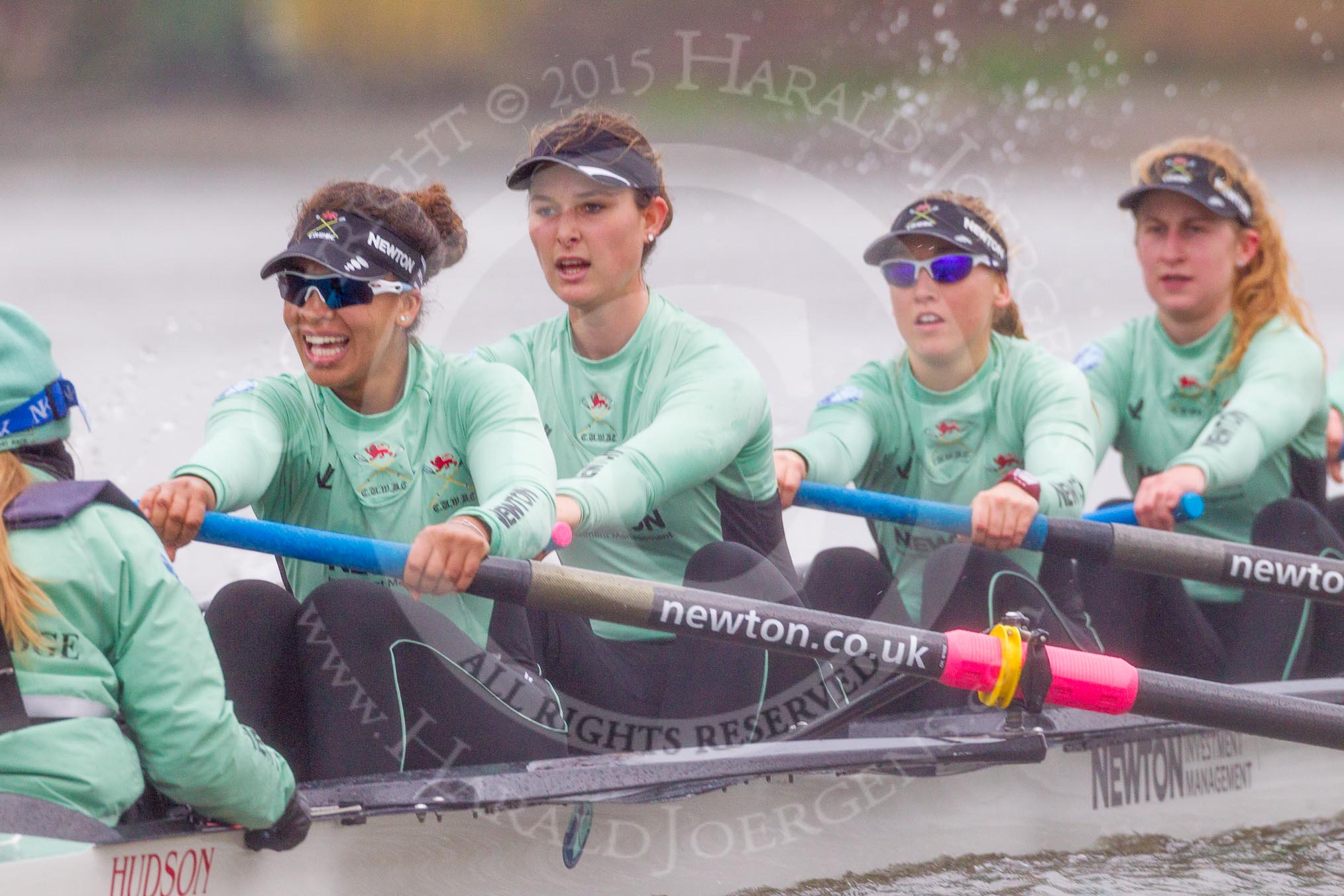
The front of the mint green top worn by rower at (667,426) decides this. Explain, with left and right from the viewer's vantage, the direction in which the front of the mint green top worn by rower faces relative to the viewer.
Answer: facing the viewer and to the left of the viewer

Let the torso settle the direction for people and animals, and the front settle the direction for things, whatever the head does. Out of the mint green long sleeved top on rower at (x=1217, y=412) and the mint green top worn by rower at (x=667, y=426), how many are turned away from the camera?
0

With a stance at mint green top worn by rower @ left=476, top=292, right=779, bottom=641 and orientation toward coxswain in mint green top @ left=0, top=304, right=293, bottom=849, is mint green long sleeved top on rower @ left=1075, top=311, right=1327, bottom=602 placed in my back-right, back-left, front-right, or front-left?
back-left

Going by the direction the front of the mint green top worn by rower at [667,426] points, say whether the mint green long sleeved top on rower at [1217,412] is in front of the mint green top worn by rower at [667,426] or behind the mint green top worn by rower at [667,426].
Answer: behind

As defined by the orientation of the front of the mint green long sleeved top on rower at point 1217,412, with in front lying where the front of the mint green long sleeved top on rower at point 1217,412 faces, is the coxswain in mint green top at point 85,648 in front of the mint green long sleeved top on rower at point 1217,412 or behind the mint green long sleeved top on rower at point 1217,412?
in front

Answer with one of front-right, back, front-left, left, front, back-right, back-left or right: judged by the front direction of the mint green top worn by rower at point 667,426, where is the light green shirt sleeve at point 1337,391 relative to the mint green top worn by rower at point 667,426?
back

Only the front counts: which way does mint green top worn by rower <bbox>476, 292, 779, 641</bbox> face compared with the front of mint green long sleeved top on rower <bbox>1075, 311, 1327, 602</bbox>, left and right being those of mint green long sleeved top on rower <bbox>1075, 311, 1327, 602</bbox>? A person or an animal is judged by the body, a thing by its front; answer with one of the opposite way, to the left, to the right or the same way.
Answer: the same way

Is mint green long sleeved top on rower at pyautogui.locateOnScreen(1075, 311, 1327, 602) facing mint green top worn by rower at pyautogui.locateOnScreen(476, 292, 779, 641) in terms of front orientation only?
yes

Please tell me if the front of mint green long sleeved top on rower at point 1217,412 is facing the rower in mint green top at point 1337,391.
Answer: no
